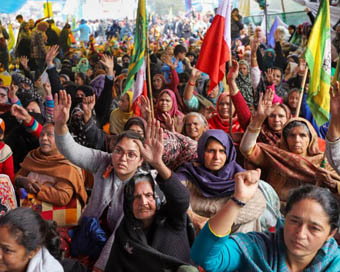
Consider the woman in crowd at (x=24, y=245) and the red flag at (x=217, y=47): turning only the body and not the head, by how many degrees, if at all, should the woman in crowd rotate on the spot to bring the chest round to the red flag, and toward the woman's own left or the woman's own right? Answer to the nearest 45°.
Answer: approximately 180°

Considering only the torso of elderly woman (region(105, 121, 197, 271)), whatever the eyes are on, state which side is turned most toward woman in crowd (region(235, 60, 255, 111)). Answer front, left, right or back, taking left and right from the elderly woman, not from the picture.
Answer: back

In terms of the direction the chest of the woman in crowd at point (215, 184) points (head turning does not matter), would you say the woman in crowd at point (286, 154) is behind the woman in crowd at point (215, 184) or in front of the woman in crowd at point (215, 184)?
behind

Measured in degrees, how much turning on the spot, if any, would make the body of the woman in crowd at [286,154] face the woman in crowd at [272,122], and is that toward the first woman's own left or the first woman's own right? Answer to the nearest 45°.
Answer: approximately 180°

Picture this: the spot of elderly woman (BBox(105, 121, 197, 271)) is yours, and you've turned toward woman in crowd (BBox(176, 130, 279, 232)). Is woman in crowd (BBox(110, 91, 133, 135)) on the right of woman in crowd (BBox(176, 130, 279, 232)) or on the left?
left

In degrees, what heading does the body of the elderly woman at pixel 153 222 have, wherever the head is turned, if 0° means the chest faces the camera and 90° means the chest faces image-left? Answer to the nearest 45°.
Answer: approximately 0°

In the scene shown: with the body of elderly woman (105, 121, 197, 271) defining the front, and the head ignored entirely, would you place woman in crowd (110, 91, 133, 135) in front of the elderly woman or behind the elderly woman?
behind

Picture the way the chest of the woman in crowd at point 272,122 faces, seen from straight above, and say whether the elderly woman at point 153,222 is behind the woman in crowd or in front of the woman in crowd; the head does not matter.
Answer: in front

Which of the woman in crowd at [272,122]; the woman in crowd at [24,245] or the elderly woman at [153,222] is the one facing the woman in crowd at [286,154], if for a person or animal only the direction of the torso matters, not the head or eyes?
the woman in crowd at [272,122]

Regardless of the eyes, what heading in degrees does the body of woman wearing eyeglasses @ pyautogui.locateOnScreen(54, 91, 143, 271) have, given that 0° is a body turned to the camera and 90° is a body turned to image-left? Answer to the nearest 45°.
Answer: approximately 0°

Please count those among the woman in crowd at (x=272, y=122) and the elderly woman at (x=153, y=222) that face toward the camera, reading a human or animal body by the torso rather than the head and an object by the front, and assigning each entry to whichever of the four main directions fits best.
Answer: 2

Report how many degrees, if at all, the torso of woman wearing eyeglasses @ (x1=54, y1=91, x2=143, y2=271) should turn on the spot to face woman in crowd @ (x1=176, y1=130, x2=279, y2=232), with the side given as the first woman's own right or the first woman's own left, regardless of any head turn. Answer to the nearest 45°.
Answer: approximately 90° to the first woman's own left

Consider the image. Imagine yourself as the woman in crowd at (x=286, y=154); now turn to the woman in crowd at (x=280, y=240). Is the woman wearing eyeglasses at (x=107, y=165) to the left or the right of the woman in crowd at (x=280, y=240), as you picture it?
right
